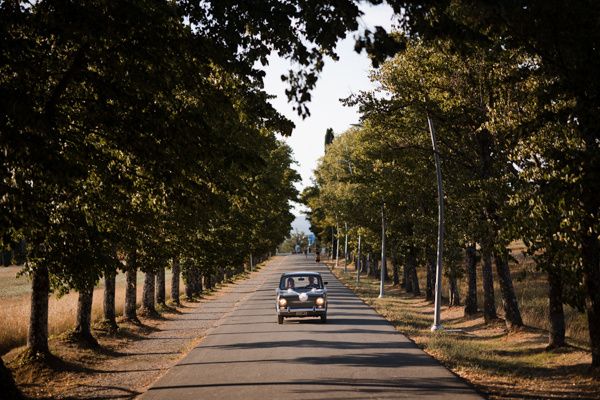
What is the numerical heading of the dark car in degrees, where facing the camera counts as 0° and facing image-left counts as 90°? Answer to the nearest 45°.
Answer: approximately 0°
